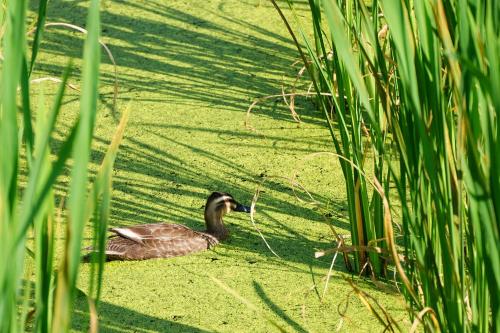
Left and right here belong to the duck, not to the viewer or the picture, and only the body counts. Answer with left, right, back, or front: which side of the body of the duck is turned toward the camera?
right

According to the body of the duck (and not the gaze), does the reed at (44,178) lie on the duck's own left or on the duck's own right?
on the duck's own right
